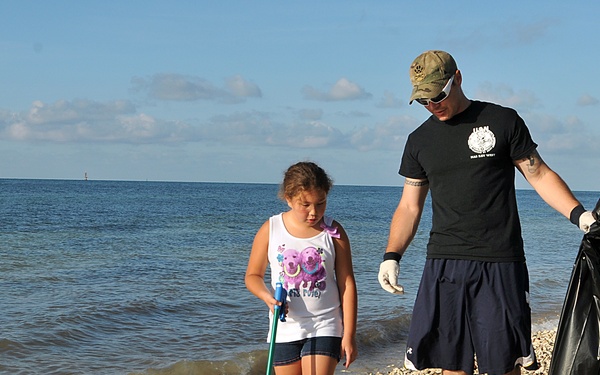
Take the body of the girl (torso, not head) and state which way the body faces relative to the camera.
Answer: toward the camera

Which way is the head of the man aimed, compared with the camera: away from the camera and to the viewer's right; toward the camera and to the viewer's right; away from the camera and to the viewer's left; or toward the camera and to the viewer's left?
toward the camera and to the viewer's left

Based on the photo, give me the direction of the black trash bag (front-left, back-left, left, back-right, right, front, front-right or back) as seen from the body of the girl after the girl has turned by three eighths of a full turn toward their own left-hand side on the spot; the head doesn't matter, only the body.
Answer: front-right
